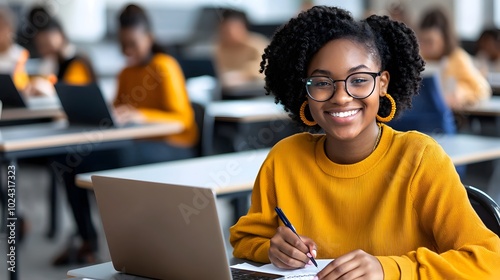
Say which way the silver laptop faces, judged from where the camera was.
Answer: facing away from the viewer and to the right of the viewer

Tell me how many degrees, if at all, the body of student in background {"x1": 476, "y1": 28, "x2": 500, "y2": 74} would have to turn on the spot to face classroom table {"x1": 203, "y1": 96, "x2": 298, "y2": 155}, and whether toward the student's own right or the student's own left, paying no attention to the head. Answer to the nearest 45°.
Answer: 0° — they already face it

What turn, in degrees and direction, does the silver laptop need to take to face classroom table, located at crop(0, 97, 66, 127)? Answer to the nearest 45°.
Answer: approximately 45° to its left

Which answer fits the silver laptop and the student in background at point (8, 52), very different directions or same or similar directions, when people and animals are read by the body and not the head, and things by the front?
very different directions

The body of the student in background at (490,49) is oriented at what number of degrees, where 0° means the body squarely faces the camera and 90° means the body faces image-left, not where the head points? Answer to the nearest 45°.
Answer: approximately 45°

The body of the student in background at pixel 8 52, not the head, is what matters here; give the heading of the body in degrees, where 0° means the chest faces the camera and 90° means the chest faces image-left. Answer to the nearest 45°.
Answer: approximately 45°

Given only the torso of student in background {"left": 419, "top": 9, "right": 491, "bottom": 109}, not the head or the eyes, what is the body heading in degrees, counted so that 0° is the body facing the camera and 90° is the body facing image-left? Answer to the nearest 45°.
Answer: approximately 45°

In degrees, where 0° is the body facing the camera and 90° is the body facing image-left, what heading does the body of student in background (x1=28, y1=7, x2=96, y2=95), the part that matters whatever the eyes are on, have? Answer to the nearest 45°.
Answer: approximately 45°

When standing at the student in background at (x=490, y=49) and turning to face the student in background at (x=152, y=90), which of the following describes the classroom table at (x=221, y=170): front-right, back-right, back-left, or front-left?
front-left

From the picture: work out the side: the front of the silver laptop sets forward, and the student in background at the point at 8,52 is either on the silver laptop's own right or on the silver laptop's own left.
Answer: on the silver laptop's own left

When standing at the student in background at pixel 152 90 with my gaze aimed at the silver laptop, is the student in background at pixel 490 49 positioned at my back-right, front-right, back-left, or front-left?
back-left

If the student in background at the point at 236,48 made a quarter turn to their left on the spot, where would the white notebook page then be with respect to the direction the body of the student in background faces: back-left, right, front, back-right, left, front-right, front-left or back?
front-right

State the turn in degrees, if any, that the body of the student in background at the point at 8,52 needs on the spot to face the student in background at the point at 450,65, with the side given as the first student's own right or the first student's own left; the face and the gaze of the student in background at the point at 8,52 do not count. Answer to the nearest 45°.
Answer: approximately 90° to the first student's own left

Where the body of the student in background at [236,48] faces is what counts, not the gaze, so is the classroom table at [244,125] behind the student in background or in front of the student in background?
in front

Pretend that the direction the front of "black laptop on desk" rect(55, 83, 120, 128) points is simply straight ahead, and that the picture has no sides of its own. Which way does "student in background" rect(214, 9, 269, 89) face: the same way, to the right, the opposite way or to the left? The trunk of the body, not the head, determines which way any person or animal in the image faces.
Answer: the opposite way

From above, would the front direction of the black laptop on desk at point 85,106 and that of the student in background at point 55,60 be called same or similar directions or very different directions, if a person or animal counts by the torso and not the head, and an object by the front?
very different directions

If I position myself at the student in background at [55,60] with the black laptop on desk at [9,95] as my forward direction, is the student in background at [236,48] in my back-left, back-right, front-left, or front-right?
back-left
